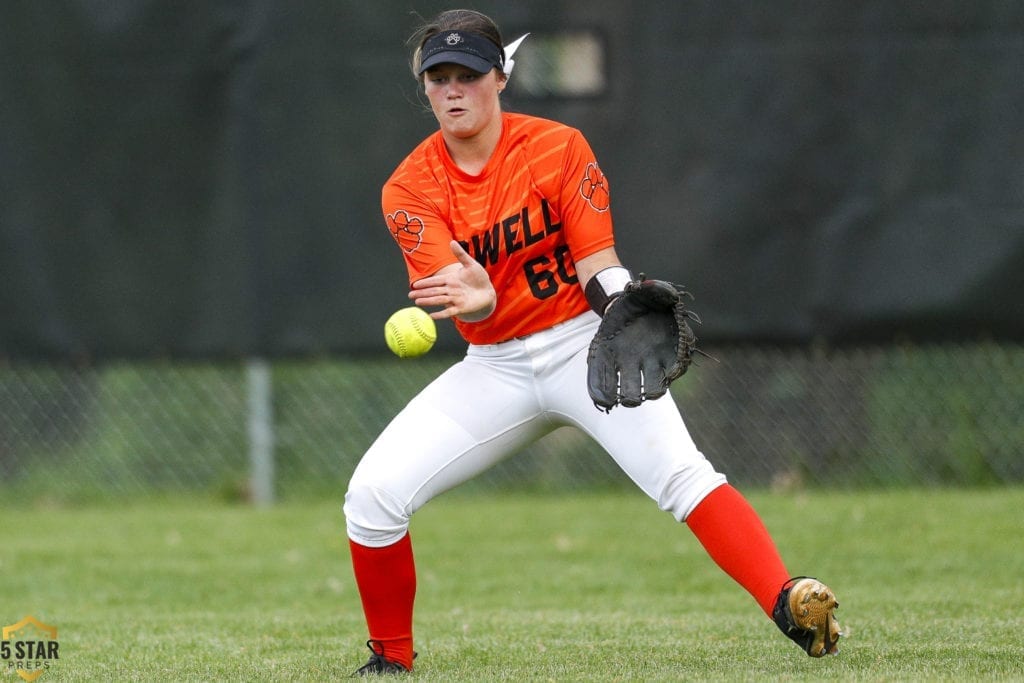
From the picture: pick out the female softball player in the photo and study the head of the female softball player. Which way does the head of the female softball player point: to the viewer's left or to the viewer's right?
to the viewer's left

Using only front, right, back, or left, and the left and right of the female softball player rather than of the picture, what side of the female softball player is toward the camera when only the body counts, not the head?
front

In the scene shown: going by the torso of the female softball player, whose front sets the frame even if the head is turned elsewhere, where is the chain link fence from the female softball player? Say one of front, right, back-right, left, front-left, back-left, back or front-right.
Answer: back
